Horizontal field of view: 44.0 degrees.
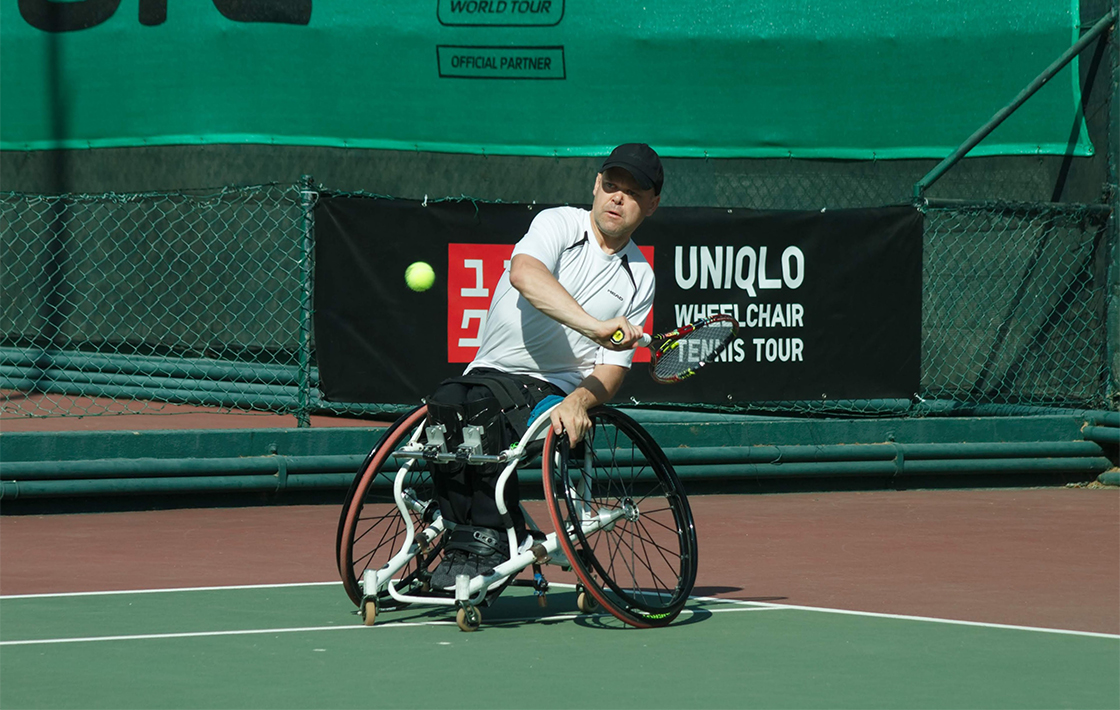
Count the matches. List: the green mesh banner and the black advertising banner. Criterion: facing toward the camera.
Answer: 2

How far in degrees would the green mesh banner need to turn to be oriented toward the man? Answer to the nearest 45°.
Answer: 0° — it already faces them

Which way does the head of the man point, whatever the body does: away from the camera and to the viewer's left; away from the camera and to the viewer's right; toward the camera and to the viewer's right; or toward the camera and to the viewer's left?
toward the camera and to the viewer's left

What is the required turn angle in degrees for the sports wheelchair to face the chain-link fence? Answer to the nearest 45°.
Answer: approximately 135° to its right

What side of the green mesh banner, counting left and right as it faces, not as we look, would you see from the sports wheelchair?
front

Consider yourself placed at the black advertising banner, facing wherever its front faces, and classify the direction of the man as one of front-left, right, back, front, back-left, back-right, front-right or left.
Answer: front

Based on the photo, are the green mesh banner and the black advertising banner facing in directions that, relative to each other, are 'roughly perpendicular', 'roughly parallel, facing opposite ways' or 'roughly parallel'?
roughly parallel

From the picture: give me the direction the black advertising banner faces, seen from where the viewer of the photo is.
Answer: facing the viewer
